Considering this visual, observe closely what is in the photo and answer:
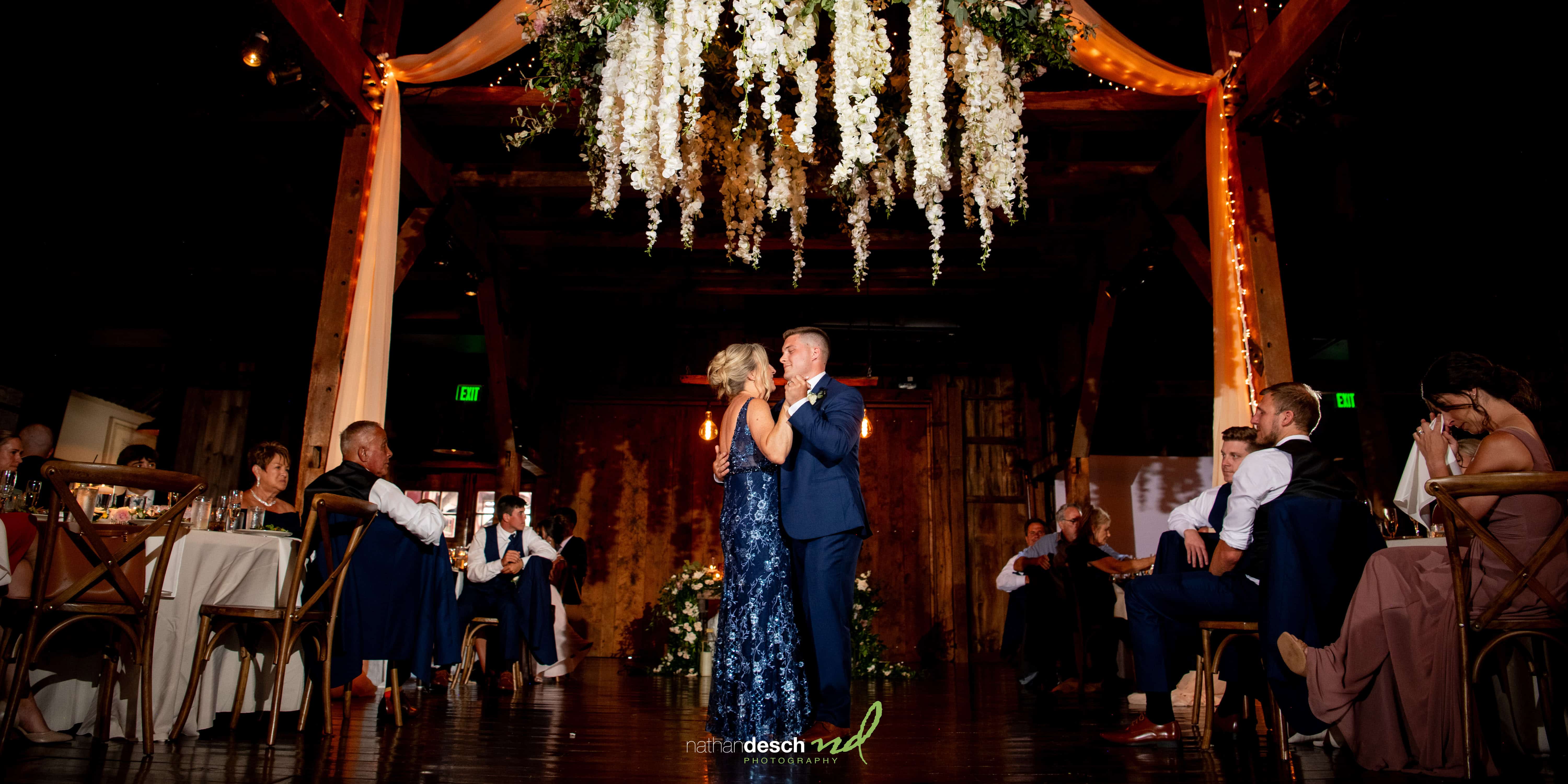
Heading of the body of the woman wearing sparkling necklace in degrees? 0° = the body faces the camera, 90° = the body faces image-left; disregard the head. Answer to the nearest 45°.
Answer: approximately 315°

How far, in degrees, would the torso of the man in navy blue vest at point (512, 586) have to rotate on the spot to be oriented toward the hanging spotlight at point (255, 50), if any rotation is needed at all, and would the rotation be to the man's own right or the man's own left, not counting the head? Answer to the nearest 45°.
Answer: approximately 90° to the man's own right

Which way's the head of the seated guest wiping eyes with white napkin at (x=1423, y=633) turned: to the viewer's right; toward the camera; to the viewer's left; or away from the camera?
to the viewer's left

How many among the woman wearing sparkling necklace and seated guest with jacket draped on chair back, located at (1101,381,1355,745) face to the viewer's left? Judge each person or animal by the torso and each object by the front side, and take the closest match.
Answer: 1

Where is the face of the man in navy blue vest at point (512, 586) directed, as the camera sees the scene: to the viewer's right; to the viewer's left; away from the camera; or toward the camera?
to the viewer's right

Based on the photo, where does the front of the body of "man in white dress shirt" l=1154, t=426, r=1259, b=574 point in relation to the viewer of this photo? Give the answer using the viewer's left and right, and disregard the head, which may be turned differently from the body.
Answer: facing the viewer and to the left of the viewer

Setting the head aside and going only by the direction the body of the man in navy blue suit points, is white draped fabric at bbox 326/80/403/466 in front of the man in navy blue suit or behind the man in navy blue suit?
in front

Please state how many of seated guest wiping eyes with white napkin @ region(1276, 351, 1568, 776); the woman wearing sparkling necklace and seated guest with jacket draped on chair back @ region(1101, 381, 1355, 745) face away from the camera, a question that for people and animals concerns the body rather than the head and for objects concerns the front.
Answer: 0

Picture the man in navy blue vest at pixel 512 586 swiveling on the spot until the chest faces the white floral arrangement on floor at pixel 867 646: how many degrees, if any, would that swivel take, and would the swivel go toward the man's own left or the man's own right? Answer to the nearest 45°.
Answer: approximately 45° to the man's own left

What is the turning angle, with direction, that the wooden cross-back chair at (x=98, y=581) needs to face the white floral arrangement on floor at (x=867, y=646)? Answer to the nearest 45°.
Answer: approximately 90° to its right

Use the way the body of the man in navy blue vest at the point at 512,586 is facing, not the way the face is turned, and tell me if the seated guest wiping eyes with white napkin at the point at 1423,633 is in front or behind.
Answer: in front

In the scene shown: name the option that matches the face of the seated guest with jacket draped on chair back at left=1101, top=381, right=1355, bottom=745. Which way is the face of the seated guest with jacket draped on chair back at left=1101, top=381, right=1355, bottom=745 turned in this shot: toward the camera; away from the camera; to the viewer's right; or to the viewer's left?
to the viewer's left
